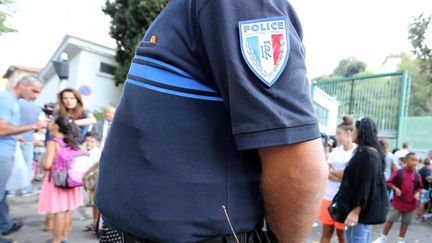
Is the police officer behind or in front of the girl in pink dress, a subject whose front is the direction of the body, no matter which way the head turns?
behind

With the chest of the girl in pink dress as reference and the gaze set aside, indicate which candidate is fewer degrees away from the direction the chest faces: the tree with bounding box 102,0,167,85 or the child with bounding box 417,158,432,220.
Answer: the tree

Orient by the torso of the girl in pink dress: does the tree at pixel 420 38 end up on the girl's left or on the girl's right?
on the girl's right

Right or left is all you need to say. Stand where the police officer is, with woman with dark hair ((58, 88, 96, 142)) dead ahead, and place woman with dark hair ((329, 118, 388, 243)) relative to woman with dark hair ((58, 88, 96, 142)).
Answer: right

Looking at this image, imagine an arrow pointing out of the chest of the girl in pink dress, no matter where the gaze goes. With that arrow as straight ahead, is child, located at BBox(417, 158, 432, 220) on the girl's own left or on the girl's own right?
on the girl's own right

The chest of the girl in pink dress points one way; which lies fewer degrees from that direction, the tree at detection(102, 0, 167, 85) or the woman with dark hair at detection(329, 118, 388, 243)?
the tree

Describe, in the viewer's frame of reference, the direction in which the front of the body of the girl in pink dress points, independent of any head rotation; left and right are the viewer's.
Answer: facing away from the viewer and to the left of the viewer

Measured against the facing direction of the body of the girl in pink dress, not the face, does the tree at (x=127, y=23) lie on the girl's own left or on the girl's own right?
on the girl's own right

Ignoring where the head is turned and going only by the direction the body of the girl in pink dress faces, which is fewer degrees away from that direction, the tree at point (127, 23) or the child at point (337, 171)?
the tree

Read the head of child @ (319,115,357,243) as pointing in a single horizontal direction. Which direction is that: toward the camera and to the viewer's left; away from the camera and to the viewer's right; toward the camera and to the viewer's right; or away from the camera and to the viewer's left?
toward the camera and to the viewer's left

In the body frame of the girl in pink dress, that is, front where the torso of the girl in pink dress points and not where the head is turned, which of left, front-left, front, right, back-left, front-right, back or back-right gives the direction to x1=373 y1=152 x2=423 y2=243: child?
back-right
